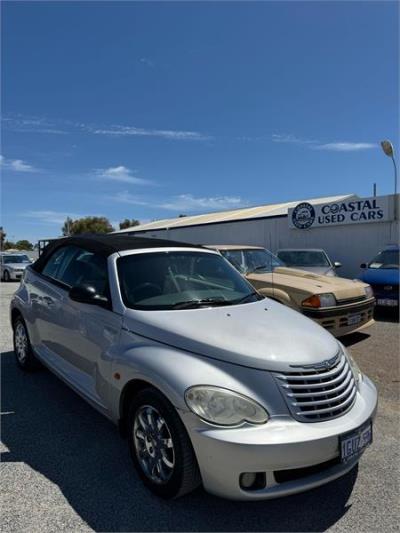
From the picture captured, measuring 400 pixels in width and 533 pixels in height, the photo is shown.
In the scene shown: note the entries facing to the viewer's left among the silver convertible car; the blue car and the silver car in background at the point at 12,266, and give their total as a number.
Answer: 0

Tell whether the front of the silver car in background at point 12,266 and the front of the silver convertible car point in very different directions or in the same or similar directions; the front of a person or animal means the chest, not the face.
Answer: same or similar directions

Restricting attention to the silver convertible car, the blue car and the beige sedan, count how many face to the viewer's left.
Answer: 0

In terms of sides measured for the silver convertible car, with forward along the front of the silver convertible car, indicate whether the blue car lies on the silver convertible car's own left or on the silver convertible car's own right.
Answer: on the silver convertible car's own left

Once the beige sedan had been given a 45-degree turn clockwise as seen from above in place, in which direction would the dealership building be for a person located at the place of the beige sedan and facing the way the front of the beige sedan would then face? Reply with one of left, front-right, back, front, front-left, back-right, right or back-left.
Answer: back

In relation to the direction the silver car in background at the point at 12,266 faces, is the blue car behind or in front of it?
in front

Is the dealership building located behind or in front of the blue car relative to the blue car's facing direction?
behind

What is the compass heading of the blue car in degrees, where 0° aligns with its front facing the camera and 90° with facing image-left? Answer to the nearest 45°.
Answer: approximately 0°

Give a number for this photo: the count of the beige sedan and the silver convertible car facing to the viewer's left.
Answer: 0

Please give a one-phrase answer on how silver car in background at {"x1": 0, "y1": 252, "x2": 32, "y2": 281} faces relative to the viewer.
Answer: facing the viewer and to the right of the viewer

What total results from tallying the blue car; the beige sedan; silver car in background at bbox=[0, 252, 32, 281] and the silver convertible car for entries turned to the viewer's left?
0
